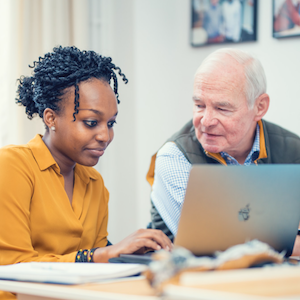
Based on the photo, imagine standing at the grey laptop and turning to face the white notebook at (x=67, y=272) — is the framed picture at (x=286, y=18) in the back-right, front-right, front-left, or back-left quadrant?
back-right

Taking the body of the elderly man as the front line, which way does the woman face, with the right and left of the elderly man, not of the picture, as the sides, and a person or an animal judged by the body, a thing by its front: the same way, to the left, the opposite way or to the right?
to the left

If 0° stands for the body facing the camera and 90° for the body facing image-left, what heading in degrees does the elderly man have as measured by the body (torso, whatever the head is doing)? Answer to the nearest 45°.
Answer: approximately 45°

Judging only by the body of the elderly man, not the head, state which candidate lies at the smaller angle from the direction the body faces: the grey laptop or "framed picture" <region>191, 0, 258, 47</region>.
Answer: the grey laptop

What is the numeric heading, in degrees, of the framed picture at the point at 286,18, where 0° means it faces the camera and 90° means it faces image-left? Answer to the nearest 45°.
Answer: approximately 0°

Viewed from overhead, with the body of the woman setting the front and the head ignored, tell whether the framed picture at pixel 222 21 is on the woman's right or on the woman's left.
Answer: on the woman's left

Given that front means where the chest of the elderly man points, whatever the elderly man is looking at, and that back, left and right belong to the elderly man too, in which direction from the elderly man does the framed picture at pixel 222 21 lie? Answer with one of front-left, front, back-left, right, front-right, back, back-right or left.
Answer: back-right

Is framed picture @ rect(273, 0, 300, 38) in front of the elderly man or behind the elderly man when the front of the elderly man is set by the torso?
behind

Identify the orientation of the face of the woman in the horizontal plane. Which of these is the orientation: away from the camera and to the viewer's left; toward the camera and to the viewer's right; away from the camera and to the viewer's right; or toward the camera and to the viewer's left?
toward the camera and to the viewer's right

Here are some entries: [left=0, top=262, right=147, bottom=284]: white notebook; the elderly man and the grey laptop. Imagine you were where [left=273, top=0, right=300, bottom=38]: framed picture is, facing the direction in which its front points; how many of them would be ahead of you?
3
